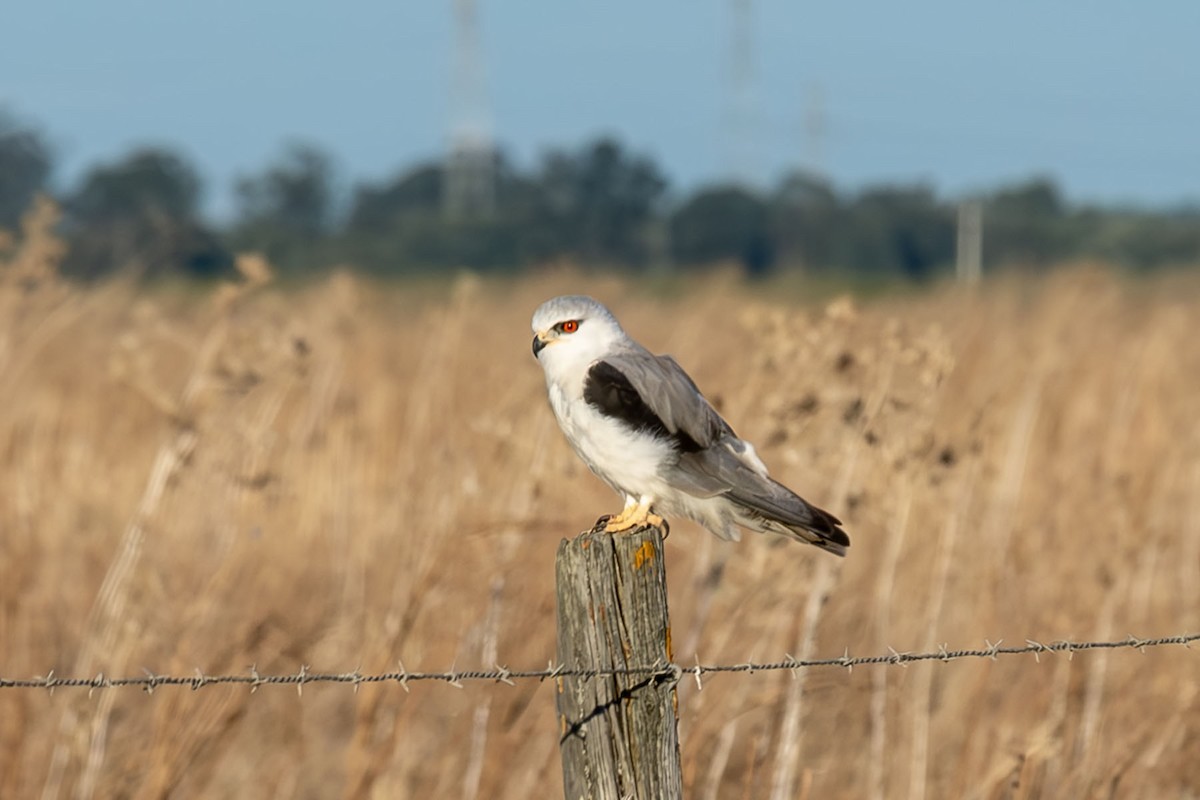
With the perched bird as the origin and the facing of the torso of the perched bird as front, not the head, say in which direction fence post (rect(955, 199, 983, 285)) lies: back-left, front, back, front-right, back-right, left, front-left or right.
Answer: right

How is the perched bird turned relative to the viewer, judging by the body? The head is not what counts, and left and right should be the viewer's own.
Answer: facing to the left of the viewer
